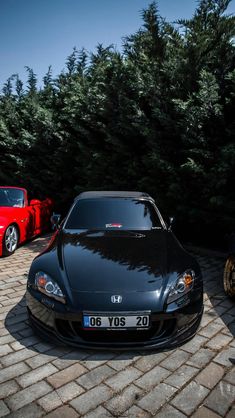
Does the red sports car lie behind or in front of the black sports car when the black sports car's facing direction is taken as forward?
behind

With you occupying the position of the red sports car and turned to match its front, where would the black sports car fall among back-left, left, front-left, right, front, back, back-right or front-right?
front-left

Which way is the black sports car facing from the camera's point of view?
toward the camera

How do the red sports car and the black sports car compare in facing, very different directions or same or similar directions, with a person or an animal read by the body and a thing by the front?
same or similar directions

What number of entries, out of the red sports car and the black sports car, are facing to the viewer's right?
0
